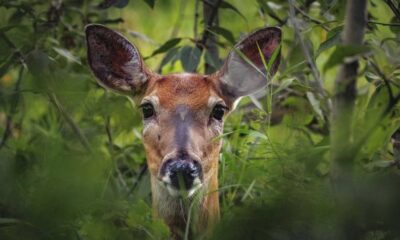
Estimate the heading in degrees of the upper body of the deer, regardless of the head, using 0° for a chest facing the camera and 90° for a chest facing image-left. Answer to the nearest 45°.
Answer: approximately 0°

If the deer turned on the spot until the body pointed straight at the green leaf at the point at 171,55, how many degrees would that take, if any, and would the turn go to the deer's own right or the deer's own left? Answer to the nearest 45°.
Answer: approximately 180°

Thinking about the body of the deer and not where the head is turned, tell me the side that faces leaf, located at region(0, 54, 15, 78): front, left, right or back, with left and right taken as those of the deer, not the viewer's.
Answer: right

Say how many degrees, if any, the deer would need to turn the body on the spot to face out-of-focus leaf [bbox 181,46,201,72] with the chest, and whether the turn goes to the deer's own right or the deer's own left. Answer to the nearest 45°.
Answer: approximately 180°

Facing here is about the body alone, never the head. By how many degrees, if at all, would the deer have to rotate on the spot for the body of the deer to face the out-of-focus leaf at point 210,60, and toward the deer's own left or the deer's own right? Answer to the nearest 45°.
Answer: approximately 180°

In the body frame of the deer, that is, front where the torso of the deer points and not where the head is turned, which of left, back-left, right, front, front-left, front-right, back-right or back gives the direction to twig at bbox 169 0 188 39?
back

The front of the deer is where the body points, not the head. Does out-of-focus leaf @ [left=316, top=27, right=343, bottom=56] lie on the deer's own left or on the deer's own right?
on the deer's own left
